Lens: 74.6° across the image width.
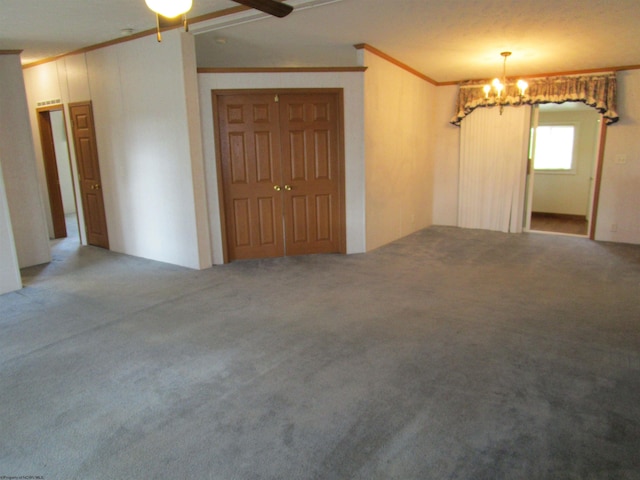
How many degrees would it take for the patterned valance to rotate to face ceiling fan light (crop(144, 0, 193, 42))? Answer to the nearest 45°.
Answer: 0° — it already faces it

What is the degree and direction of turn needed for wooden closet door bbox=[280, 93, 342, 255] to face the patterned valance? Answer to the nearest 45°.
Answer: approximately 90° to its left

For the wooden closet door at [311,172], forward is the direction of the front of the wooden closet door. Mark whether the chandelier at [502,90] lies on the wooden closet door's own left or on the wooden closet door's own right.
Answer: on the wooden closet door's own left

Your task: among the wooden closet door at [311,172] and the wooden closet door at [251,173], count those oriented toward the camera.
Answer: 2

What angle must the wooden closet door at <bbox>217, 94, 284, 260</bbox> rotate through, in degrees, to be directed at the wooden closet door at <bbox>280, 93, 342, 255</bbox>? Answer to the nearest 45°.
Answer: approximately 90° to its left

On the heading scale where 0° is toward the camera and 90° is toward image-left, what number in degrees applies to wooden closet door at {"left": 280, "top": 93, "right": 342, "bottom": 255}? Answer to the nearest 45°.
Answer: approximately 0°

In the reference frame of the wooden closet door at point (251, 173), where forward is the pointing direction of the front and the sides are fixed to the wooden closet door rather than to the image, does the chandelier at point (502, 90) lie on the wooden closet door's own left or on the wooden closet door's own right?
on the wooden closet door's own left

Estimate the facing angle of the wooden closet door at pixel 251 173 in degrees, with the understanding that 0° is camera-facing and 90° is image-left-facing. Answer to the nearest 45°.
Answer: approximately 0°

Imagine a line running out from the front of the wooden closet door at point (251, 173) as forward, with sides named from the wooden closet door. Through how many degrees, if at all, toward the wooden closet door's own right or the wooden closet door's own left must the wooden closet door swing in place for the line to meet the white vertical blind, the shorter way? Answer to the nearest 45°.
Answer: approximately 90° to the wooden closet door's own left

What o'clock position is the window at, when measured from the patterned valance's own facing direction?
The window is roughly at 6 o'clock from the patterned valance.

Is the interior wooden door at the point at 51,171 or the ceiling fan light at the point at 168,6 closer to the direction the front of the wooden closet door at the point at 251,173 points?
the ceiling fan light

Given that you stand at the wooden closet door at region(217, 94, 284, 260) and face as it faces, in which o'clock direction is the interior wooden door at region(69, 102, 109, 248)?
The interior wooden door is roughly at 4 o'clock from the wooden closet door.

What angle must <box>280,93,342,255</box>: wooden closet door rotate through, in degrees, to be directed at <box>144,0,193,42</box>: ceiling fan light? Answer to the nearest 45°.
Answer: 0° — it already faces it

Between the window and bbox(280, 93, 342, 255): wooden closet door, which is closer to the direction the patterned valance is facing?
the wooden closet door
